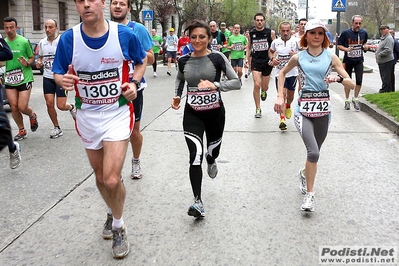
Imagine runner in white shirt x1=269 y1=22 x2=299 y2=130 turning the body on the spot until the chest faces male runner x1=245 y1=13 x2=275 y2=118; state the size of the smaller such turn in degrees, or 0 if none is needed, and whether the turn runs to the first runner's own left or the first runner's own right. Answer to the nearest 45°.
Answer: approximately 135° to the first runner's own right

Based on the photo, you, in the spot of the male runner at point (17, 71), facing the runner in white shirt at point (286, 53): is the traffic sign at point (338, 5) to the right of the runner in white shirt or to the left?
left

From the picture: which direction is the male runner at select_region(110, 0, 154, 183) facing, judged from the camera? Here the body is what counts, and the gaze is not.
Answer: toward the camera

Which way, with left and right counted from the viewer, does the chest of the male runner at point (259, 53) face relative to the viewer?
facing the viewer

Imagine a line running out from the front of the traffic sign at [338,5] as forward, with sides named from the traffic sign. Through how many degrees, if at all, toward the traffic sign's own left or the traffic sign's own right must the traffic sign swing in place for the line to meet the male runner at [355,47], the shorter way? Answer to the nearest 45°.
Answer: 0° — it already faces them

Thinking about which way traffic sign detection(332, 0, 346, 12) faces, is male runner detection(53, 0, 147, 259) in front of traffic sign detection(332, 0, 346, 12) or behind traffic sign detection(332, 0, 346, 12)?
in front

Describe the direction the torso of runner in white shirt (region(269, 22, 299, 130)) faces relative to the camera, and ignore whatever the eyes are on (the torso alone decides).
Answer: toward the camera

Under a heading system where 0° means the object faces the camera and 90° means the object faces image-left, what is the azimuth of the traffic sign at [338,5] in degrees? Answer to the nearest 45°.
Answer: approximately 0°
